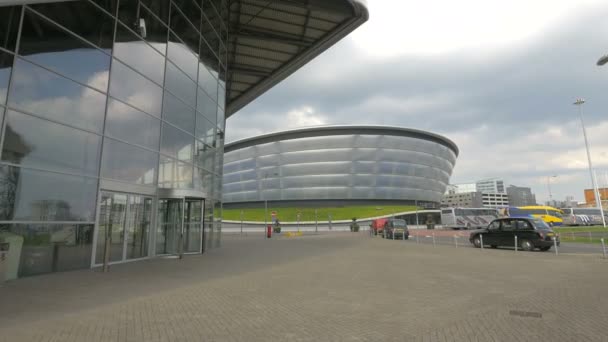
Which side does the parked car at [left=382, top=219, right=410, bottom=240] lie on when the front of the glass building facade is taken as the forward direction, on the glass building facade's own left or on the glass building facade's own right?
on the glass building facade's own left

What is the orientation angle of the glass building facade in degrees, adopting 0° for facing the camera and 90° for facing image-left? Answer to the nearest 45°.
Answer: approximately 315°
